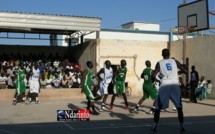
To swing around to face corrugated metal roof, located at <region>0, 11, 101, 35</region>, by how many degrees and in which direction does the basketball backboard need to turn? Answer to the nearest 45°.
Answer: approximately 45° to its right

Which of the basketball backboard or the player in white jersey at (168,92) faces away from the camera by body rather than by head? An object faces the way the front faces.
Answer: the player in white jersey

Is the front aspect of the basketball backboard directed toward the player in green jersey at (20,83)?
yes

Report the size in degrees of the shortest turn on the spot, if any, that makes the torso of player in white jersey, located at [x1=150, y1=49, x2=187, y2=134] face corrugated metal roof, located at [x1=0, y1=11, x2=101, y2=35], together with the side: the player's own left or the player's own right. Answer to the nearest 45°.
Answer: approximately 45° to the player's own left

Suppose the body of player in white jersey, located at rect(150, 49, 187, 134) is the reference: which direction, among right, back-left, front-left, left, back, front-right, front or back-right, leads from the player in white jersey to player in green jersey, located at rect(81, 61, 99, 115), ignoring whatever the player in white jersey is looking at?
front-left

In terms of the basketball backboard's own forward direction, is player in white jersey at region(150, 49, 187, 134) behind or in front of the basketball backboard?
in front

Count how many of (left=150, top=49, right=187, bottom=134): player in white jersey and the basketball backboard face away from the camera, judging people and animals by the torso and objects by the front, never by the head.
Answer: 1

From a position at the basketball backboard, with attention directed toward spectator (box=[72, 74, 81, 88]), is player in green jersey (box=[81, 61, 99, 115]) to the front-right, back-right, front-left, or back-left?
front-left

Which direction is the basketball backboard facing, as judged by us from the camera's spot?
facing the viewer and to the left of the viewer

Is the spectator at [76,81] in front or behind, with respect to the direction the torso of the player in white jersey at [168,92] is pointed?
in front

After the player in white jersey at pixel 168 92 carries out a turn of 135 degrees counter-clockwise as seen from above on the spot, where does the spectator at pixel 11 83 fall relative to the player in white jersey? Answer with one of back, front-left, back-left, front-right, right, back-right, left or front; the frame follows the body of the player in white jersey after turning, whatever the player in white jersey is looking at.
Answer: right

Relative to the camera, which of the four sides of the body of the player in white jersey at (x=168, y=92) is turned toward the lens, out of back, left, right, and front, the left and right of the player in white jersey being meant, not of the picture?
back

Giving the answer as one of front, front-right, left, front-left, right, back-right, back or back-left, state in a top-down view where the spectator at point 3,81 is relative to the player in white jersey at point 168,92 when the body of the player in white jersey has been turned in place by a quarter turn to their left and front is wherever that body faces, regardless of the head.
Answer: front-right
